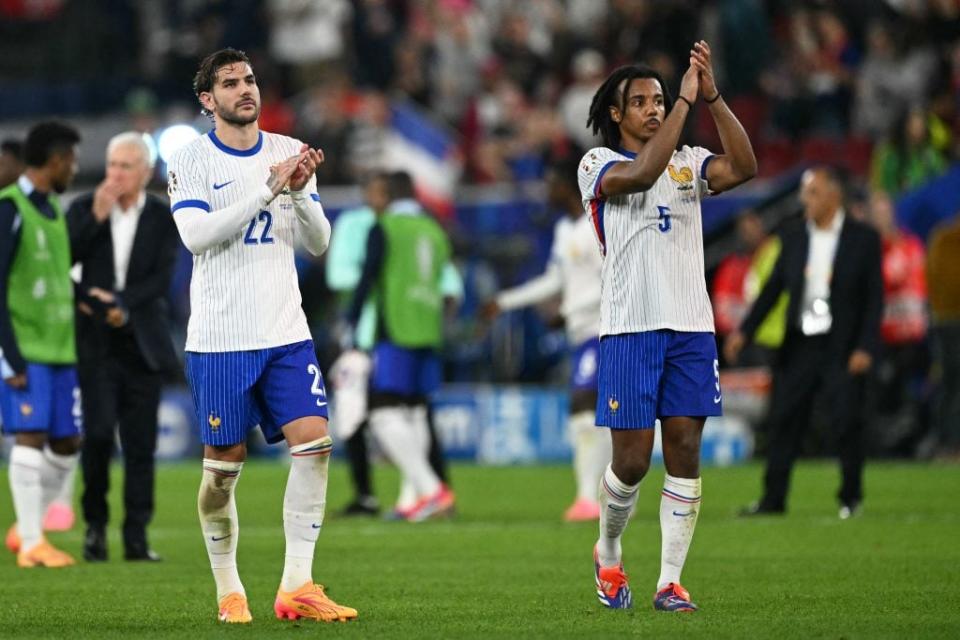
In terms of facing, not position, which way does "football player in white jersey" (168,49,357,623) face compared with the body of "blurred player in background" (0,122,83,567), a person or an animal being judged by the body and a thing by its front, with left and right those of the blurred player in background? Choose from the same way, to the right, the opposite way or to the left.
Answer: the same way

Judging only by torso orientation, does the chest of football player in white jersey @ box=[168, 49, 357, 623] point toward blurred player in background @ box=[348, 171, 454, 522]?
no

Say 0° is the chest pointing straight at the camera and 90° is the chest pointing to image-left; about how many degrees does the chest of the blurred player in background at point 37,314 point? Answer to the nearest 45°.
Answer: approximately 315°

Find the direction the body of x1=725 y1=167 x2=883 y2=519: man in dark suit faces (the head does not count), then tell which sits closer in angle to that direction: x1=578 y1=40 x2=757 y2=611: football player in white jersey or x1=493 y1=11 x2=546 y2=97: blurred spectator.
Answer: the football player in white jersey

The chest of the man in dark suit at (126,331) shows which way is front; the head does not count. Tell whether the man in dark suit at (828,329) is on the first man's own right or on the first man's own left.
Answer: on the first man's own left

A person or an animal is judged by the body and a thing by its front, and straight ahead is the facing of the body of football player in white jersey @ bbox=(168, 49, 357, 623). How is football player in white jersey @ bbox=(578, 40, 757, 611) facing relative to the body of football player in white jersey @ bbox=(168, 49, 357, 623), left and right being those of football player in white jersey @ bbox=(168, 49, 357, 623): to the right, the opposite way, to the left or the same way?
the same way

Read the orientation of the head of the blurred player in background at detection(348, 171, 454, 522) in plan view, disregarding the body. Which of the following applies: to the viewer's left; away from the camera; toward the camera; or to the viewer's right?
away from the camera

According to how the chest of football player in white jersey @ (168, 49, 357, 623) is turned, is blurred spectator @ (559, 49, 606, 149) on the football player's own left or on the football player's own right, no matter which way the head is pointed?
on the football player's own left

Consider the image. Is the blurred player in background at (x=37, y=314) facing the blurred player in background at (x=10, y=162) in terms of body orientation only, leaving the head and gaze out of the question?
no

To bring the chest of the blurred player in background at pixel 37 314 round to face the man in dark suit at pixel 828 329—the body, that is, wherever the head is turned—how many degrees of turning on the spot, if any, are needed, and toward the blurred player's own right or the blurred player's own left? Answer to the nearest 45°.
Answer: approximately 45° to the blurred player's own left

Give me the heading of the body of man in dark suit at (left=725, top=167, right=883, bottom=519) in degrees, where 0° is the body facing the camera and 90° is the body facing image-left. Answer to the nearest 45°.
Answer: approximately 45°

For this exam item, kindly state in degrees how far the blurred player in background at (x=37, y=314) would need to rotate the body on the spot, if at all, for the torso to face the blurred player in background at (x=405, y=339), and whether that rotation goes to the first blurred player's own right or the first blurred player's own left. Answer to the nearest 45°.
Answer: approximately 90° to the first blurred player's own left

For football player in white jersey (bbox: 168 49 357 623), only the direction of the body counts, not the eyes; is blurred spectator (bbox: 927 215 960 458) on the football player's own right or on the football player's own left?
on the football player's own left

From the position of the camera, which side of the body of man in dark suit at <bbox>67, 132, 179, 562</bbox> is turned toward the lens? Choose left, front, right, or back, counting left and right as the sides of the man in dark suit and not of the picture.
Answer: front

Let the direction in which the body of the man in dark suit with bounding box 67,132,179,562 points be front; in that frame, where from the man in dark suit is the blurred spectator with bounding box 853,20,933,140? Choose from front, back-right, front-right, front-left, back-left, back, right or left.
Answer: back-left
